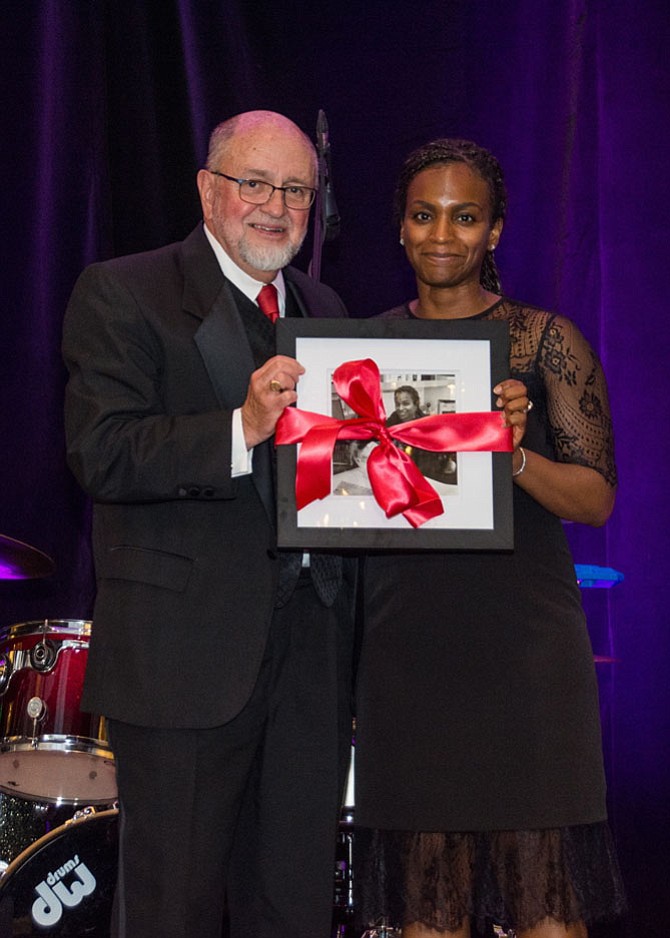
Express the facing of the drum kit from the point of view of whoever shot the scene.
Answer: facing the viewer and to the right of the viewer

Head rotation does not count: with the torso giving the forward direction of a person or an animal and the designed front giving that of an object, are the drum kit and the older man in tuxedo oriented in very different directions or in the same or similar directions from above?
same or similar directions

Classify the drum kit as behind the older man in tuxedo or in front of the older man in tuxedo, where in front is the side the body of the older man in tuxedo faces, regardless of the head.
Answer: behind

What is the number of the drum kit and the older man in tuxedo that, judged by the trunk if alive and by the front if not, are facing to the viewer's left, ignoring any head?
0

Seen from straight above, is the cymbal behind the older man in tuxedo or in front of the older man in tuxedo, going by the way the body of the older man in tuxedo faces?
behind

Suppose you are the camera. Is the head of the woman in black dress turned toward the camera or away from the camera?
toward the camera
